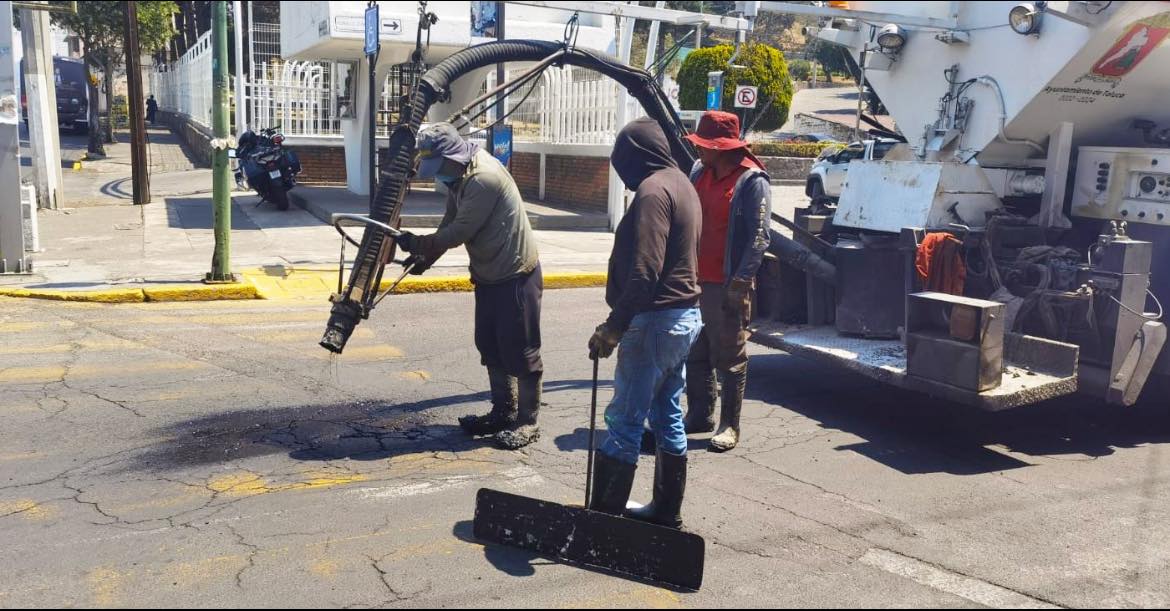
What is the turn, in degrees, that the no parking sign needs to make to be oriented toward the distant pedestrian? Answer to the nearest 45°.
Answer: approximately 135° to its right

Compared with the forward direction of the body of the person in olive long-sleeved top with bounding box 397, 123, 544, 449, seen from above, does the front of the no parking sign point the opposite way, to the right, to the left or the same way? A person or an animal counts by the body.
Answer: to the left

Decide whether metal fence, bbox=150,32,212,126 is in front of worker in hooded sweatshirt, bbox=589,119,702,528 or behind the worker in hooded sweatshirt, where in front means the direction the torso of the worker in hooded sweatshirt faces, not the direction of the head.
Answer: in front

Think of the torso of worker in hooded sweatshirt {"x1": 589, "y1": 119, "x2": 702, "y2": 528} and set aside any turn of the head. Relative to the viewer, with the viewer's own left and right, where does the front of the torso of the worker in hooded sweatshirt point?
facing away from the viewer and to the left of the viewer

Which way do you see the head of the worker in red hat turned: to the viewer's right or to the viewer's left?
to the viewer's left

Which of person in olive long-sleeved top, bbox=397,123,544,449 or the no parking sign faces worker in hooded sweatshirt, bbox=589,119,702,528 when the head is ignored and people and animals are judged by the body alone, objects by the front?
the no parking sign

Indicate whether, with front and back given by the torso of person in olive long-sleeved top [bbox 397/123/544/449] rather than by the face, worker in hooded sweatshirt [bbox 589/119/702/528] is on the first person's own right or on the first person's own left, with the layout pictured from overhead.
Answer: on the first person's own left

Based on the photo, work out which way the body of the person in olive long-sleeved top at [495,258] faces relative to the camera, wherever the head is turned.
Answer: to the viewer's left

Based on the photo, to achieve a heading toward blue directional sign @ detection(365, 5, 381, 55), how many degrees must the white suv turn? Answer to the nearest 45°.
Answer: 0° — it already faces it

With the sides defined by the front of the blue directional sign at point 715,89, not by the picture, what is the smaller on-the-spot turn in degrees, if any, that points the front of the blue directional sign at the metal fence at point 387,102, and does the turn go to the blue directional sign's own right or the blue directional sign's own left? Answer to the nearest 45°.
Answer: approximately 135° to the blue directional sign's own right

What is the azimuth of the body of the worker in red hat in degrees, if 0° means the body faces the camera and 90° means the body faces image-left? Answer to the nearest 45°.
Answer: approximately 45°

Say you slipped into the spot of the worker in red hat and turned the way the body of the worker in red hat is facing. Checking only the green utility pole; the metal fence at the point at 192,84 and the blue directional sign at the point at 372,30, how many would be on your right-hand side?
3

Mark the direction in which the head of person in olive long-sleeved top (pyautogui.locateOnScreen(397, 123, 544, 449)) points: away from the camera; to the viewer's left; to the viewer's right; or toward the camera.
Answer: to the viewer's left

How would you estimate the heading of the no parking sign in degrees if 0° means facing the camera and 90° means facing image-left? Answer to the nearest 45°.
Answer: approximately 0°

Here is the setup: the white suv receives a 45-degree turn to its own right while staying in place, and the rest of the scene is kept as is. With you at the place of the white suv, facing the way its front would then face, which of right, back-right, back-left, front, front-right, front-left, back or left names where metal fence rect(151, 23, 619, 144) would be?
front

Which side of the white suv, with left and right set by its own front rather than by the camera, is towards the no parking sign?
front

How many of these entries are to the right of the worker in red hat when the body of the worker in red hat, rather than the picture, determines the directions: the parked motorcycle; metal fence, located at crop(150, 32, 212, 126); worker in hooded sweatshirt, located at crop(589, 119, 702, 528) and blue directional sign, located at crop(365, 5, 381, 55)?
3

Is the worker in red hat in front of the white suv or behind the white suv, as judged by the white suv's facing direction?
in front
